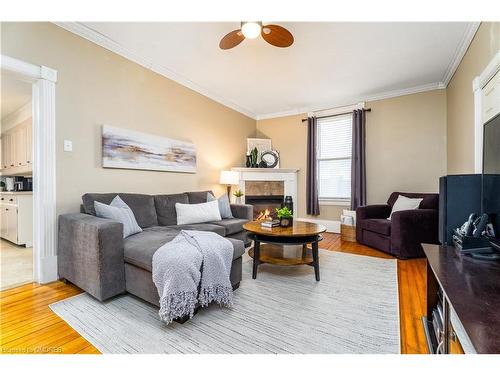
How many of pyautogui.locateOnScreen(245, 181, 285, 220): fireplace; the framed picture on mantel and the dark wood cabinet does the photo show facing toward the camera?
2

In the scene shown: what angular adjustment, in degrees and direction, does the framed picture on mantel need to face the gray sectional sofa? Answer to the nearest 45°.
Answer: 0° — it already faces it

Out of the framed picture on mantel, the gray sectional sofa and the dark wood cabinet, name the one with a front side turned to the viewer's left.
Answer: the dark wood cabinet

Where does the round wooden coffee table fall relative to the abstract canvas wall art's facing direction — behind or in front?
in front

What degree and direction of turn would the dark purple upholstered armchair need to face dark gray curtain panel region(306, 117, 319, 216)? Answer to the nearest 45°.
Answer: approximately 90° to its right

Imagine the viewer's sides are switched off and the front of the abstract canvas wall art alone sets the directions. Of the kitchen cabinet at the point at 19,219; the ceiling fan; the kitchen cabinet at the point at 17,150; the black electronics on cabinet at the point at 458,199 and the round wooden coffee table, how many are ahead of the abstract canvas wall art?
3

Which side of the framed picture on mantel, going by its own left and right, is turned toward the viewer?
front

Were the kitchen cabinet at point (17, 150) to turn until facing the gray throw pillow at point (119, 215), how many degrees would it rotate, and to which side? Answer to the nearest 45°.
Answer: approximately 45° to its left

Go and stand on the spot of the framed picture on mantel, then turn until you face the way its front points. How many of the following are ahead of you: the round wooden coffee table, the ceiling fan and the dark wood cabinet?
3

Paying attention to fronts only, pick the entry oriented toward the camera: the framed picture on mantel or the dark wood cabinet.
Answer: the framed picture on mantel

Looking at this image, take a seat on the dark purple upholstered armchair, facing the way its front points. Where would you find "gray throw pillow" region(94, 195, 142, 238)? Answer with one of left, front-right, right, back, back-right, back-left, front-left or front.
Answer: front

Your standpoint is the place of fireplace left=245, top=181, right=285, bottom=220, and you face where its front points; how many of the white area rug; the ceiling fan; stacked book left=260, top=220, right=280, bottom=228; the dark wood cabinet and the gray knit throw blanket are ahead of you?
5

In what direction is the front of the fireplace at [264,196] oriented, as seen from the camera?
facing the viewer

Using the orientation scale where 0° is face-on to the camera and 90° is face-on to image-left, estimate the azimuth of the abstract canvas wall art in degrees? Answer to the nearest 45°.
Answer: approximately 315°

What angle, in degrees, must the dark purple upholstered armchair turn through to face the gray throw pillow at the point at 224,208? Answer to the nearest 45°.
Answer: approximately 45° to its right

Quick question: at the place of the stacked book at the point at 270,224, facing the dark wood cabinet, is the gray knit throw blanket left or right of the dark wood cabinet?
right

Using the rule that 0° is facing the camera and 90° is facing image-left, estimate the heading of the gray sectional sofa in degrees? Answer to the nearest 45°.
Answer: approximately 315°

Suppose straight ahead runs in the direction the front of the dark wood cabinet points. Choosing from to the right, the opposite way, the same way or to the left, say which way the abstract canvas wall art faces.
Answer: the opposite way

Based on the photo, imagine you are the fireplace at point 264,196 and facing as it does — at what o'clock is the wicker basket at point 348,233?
The wicker basket is roughly at 10 o'clock from the fireplace.

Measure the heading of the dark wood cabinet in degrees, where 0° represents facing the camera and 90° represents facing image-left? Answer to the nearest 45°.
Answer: approximately 90°
